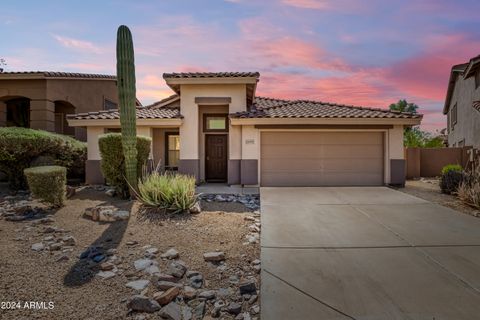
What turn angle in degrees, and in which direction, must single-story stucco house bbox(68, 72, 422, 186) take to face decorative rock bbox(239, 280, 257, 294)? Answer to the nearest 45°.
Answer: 0° — it already faces it

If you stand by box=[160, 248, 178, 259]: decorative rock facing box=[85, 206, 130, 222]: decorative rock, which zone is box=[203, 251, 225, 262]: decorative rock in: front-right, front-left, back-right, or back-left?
back-right

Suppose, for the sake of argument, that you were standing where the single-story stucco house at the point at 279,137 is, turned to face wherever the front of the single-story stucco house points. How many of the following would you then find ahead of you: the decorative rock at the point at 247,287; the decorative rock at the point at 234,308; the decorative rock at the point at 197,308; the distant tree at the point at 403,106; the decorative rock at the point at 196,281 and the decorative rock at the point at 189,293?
5

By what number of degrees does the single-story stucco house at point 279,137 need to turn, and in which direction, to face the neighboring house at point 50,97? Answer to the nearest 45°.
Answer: approximately 90° to its right

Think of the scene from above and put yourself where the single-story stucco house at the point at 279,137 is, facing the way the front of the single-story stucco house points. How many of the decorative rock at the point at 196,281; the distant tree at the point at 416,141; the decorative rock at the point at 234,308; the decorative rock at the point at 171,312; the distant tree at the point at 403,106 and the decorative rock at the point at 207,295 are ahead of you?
4

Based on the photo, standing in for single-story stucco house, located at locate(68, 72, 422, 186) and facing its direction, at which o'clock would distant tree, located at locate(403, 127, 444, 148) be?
The distant tree is roughly at 8 o'clock from the single-story stucco house.

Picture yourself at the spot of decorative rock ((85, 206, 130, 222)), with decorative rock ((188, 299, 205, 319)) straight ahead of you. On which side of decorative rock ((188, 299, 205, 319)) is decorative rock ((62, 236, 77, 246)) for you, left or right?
right

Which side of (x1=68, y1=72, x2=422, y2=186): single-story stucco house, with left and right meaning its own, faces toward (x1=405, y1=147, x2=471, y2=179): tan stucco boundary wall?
left

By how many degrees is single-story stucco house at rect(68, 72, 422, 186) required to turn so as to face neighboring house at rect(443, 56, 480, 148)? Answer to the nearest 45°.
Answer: approximately 135° to its left

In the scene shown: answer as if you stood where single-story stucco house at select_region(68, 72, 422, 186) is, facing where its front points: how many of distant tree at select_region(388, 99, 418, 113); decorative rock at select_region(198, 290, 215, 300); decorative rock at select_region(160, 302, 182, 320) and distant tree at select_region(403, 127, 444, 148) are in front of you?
2

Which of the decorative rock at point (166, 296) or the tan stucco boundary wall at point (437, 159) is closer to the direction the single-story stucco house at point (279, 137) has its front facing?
the decorative rock

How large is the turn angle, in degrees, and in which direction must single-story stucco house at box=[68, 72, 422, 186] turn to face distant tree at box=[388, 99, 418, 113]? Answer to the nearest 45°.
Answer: approximately 135° to its left

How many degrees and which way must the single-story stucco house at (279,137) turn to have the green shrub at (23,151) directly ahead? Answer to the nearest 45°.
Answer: approximately 90° to its right

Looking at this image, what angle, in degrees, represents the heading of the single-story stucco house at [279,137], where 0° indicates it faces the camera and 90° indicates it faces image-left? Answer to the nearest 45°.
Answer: approximately 0°

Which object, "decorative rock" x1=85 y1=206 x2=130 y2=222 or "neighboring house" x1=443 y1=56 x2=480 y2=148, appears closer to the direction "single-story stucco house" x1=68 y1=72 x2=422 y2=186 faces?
the decorative rock
